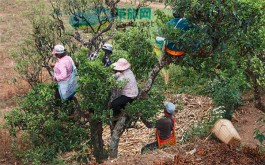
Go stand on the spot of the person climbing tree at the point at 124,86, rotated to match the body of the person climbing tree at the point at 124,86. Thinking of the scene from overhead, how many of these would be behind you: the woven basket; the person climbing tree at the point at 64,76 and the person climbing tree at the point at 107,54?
1
